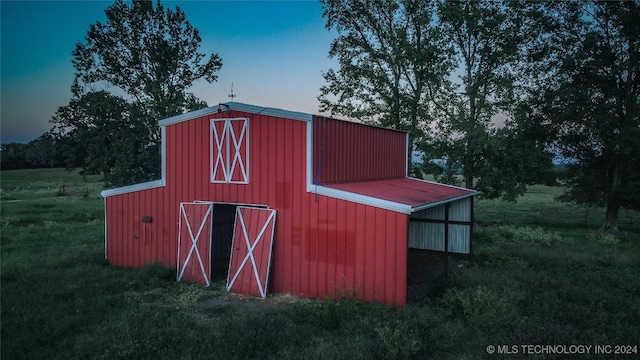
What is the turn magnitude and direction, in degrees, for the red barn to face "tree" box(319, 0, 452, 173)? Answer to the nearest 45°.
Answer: approximately 180°

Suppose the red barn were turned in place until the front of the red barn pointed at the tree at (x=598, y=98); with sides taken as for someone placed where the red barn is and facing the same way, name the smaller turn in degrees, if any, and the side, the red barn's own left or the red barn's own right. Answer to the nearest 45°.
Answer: approximately 180°

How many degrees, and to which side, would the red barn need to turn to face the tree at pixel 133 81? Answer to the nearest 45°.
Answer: approximately 90° to its right

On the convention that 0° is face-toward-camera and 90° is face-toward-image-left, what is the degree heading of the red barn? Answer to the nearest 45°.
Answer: approximately 45°

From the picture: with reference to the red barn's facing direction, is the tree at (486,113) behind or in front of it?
behind
